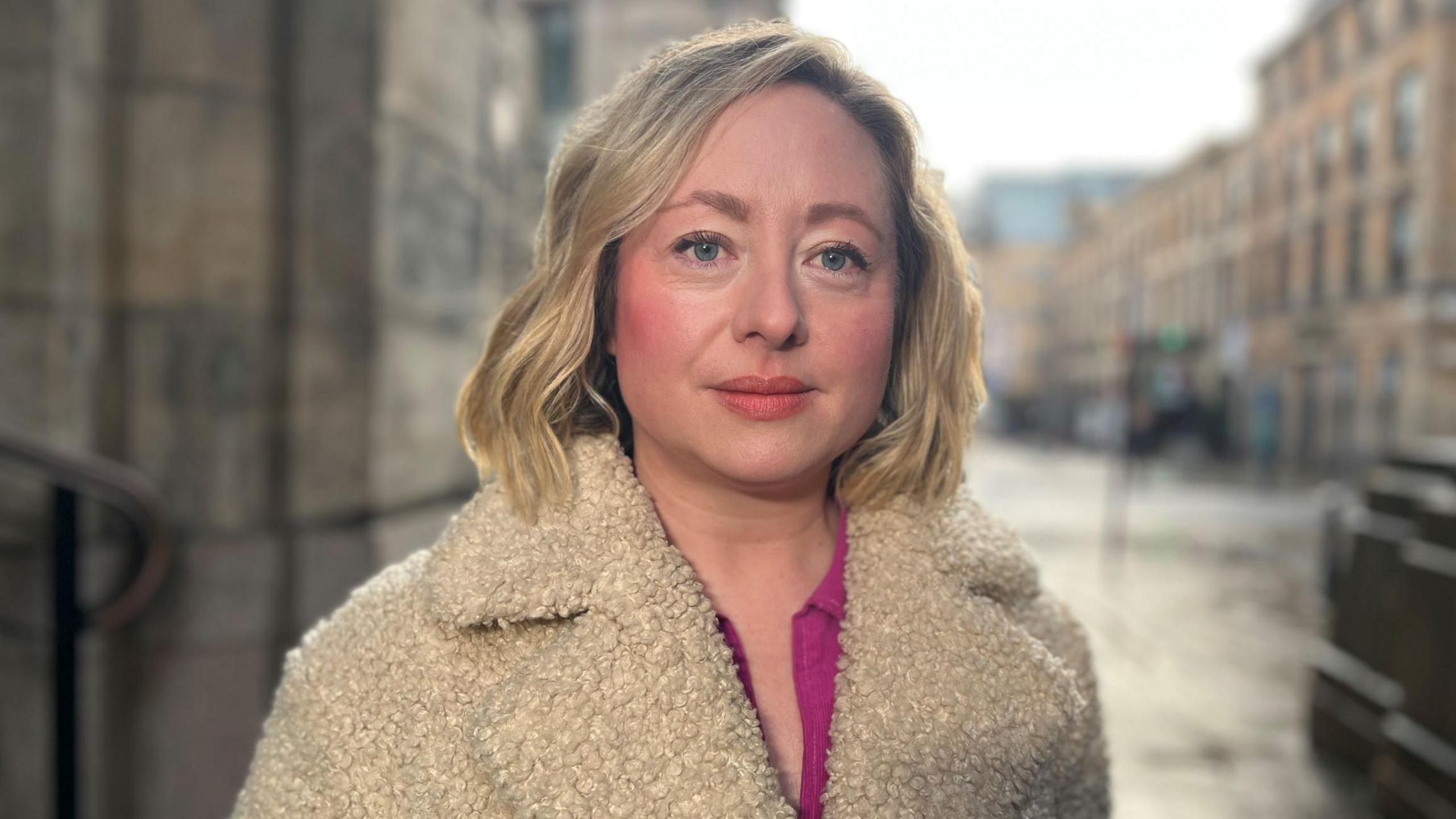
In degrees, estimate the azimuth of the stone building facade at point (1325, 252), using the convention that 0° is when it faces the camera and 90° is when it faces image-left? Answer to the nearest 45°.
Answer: approximately 45°

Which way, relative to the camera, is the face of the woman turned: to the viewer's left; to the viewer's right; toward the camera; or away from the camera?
toward the camera

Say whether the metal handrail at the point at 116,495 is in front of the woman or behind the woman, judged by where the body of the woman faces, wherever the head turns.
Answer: behind

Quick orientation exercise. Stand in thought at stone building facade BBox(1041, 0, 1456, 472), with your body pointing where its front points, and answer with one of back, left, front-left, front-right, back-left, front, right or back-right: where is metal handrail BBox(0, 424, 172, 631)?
front-left

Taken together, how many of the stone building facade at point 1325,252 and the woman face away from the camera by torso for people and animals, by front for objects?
0

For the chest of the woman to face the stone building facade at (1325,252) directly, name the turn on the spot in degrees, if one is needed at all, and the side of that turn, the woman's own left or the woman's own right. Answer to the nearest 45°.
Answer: approximately 90° to the woman's own left
